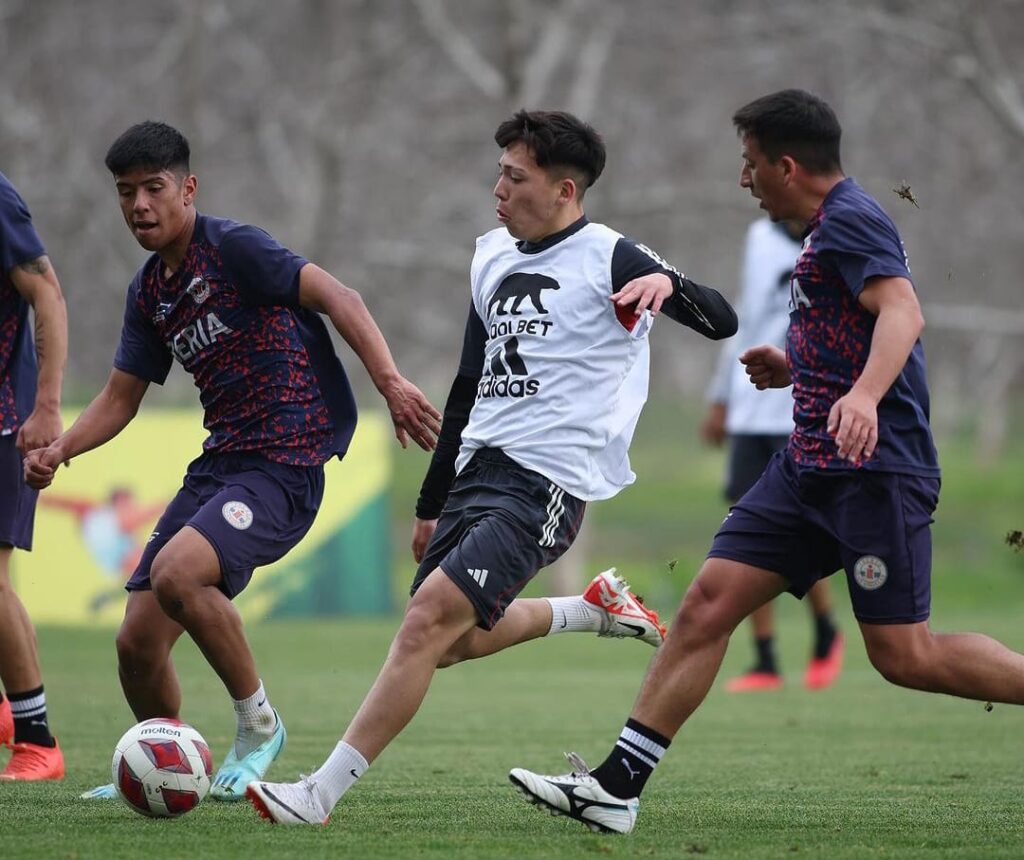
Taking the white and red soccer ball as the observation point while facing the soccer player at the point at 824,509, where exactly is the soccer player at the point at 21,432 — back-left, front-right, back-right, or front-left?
back-left

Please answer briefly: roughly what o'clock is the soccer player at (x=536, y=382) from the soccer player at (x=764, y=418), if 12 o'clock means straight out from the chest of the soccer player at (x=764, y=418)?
the soccer player at (x=536, y=382) is roughly at 11 o'clock from the soccer player at (x=764, y=418).

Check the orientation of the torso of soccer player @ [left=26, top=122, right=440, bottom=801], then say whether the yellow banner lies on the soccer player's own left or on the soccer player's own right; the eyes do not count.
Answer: on the soccer player's own right

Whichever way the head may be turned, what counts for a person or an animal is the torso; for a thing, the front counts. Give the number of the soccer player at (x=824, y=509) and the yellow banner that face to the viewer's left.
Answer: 1

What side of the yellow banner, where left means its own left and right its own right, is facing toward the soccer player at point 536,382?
front

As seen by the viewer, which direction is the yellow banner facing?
toward the camera

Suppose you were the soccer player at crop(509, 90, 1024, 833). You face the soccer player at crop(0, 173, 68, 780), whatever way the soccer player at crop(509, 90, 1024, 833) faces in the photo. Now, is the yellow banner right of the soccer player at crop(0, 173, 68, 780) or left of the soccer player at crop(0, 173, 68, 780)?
right

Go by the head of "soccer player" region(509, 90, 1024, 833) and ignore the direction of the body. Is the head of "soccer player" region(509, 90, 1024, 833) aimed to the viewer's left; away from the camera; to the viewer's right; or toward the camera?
to the viewer's left

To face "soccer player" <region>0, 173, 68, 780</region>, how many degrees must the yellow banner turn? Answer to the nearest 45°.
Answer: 0° — it already faces them

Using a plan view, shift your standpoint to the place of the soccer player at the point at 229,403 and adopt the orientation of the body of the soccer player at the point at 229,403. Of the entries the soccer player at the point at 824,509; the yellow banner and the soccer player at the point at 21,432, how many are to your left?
1

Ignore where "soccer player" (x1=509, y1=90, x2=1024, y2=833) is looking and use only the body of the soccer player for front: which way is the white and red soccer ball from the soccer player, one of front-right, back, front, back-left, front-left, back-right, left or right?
front

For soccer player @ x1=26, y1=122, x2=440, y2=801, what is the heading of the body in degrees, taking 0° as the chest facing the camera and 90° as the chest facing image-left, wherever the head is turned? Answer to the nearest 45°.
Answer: approximately 45°

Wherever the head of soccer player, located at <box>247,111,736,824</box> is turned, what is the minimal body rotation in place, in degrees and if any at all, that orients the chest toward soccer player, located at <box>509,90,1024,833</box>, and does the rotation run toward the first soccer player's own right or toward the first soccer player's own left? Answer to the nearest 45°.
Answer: approximately 90° to the first soccer player's own left

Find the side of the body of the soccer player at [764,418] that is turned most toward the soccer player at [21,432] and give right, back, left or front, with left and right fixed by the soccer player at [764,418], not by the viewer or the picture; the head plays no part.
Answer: front

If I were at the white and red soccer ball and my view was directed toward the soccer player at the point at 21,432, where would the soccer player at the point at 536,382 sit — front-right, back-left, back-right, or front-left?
back-right

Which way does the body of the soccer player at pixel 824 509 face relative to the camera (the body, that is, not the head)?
to the viewer's left
